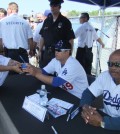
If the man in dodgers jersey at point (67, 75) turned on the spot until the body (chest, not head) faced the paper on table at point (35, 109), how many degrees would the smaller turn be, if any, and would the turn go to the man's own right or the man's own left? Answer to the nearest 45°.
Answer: approximately 45° to the man's own left

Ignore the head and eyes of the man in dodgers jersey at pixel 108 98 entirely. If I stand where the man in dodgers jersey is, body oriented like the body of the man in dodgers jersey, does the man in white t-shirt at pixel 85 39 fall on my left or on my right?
on my right

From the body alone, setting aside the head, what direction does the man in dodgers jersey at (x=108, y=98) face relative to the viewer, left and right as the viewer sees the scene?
facing the viewer and to the left of the viewer

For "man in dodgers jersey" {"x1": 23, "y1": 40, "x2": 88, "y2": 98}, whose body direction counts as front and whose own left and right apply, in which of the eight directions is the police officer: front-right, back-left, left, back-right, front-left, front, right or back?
back-right

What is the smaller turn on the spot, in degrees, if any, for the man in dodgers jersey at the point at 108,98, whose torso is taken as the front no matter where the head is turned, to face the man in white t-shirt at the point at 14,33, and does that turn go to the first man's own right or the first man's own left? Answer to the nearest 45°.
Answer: approximately 90° to the first man's own right

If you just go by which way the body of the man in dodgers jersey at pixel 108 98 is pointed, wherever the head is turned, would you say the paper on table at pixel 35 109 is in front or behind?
in front
